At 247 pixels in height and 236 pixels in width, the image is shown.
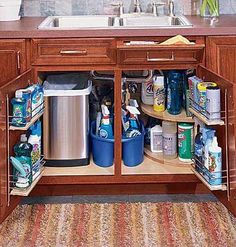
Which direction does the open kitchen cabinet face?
toward the camera

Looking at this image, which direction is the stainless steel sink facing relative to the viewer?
toward the camera

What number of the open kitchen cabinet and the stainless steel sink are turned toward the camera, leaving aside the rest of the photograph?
2
